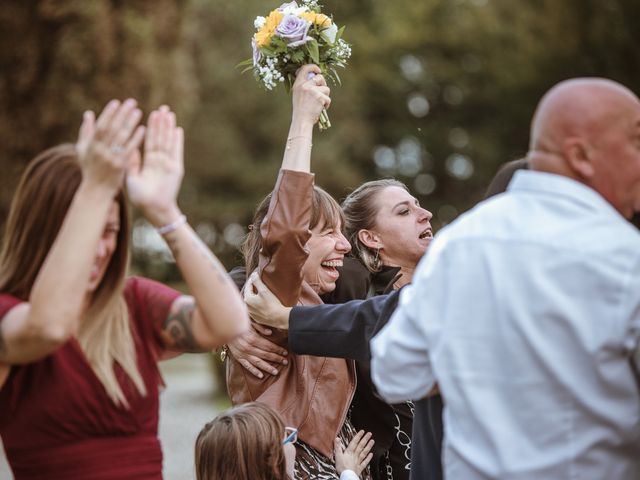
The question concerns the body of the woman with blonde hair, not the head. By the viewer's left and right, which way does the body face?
facing the viewer and to the right of the viewer

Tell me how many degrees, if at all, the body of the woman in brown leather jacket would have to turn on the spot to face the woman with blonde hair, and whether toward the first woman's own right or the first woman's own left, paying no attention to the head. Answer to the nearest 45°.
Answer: approximately 135° to the first woman's own right

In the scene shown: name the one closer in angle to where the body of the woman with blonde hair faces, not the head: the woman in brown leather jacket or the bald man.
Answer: the bald man

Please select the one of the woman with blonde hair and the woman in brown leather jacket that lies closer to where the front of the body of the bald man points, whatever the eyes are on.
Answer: the woman in brown leather jacket

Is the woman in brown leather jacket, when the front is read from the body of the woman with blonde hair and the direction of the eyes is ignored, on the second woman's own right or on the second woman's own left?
on the second woman's own left

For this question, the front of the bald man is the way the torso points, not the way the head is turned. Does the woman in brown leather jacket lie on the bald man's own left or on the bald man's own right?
on the bald man's own left

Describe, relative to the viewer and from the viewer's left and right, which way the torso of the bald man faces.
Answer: facing away from the viewer and to the right of the viewer

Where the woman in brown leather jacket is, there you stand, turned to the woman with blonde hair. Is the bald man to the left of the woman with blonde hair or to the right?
left

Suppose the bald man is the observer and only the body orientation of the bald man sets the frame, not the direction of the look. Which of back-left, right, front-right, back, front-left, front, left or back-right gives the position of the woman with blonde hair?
back-left

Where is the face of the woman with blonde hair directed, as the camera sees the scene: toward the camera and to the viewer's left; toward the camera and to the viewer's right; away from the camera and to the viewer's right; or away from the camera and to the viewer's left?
toward the camera and to the viewer's right
